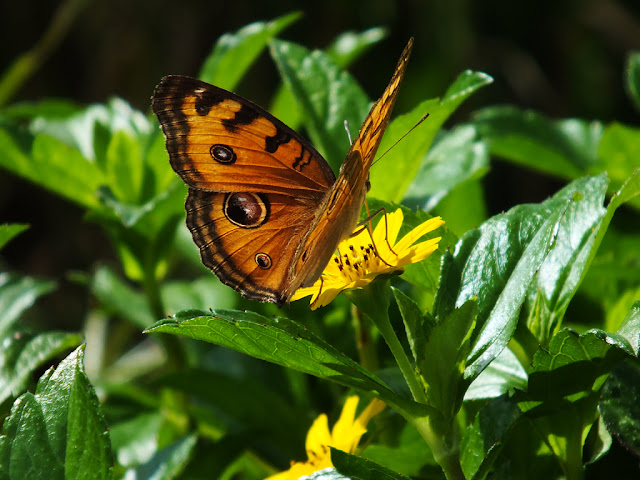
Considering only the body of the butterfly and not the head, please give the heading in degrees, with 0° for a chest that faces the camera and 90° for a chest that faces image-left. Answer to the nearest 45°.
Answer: approximately 225°
